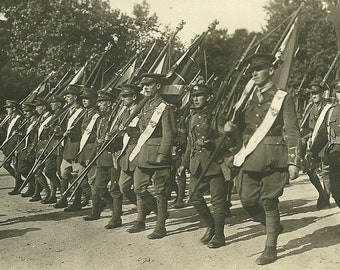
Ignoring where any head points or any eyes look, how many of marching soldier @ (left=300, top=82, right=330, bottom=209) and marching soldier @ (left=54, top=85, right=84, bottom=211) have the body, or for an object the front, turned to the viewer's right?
0

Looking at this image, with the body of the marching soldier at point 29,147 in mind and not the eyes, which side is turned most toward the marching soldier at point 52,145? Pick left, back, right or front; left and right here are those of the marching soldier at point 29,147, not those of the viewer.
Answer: left

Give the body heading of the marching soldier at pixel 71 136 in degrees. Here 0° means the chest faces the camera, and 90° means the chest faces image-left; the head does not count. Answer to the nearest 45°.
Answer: approximately 45°

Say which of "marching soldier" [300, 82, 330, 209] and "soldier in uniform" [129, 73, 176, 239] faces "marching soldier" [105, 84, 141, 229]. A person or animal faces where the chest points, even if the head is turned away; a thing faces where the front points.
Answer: "marching soldier" [300, 82, 330, 209]

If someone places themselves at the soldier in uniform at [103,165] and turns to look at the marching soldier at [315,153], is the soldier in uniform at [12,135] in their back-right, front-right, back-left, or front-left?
back-left

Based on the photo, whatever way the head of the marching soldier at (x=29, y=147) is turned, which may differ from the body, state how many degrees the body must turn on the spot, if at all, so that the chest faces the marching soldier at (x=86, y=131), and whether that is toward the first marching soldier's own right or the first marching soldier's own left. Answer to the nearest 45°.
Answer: approximately 45° to the first marching soldier's own left

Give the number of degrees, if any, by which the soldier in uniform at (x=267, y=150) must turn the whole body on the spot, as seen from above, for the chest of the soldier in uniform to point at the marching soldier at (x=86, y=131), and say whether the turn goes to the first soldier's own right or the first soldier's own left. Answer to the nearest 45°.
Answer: approximately 90° to the first soldier's own right

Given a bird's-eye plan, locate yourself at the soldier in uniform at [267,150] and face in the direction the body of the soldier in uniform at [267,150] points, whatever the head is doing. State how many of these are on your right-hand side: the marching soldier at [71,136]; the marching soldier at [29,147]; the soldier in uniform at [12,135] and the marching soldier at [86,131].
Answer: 4

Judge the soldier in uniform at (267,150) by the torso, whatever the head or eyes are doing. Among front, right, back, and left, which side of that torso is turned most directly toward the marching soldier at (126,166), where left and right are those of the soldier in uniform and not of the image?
right

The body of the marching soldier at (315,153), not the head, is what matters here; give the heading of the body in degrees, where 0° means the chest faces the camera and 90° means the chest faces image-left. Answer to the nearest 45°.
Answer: approximately 45°

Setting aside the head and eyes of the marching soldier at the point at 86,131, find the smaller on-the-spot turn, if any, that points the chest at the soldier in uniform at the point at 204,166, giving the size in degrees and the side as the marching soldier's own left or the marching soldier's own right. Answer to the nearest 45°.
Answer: approximately 90° to the marching soldier's own left

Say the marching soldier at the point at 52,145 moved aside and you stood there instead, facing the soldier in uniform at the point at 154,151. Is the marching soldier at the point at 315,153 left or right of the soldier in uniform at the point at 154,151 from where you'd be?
left

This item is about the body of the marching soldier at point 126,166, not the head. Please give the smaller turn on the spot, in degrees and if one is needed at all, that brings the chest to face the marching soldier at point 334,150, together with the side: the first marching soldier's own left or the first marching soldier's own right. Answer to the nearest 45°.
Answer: approximately 135° to the first marching soldier's own left
